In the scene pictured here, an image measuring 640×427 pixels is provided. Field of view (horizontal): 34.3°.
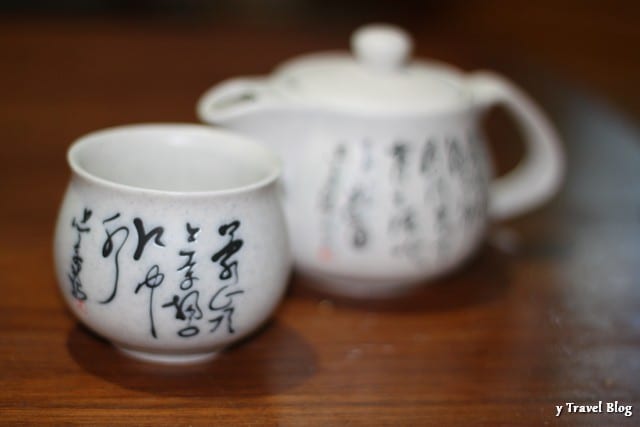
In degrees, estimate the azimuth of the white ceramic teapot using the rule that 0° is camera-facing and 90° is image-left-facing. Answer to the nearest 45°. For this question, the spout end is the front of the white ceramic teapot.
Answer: approximately 90°
